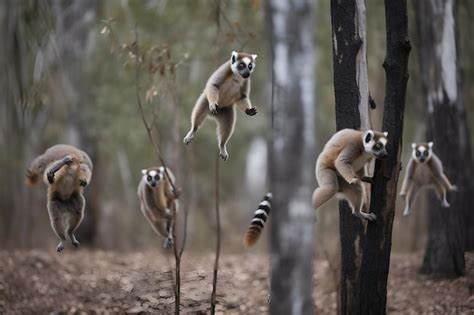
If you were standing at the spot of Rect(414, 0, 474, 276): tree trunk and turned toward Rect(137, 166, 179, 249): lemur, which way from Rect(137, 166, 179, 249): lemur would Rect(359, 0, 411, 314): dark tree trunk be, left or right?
left

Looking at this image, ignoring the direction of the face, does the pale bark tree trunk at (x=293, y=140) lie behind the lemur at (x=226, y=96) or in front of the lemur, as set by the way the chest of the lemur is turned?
in front

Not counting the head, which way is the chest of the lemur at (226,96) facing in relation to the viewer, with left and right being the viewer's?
facing the viewer and to the right of the viewer

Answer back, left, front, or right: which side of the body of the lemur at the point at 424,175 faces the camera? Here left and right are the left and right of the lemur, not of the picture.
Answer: front

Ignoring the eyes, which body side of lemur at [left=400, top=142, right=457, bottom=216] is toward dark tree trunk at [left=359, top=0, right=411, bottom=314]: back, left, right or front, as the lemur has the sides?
front

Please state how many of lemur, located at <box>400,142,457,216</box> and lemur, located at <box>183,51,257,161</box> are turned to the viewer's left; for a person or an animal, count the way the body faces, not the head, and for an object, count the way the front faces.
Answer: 0

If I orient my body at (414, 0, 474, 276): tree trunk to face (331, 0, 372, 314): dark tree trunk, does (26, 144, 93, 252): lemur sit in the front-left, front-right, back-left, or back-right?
front-right
